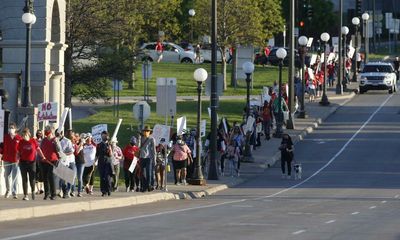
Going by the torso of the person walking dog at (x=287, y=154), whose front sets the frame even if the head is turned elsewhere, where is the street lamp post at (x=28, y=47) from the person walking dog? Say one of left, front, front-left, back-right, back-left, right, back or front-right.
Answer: front-right

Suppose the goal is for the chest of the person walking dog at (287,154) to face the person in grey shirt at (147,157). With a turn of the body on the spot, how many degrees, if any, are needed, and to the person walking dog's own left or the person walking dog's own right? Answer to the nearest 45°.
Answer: approximately 45° to the person walking dog's own right

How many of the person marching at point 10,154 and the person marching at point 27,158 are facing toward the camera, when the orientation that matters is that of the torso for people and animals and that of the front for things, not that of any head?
2

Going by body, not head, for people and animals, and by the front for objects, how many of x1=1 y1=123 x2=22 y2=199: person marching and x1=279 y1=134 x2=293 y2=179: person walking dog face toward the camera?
2
